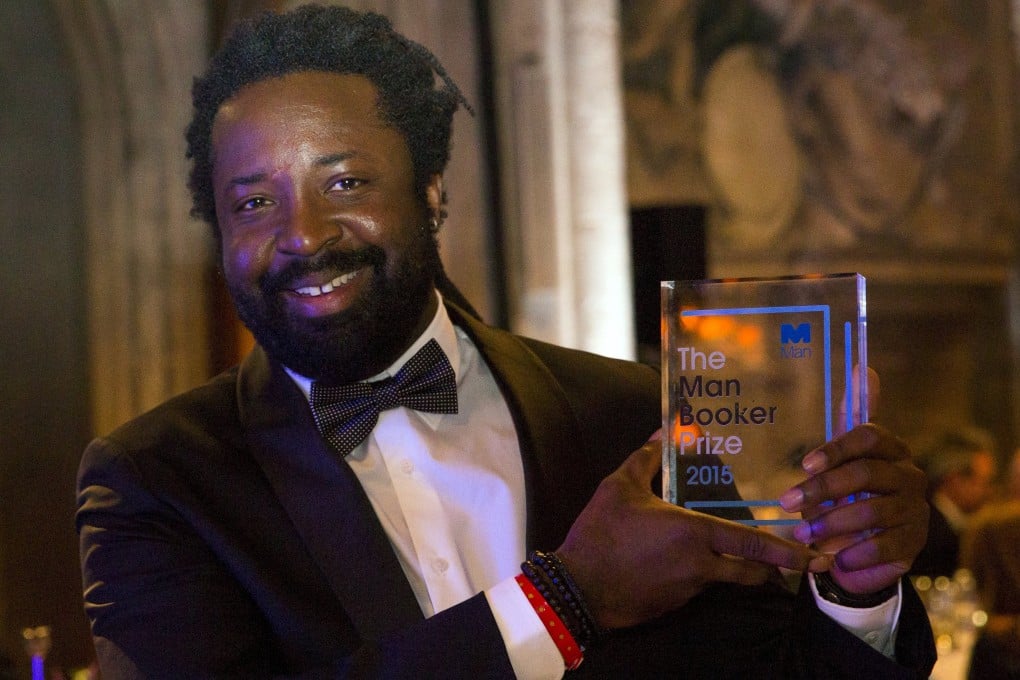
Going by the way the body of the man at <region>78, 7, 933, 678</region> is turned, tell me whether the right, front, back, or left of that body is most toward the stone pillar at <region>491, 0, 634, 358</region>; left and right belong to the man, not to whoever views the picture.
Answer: back

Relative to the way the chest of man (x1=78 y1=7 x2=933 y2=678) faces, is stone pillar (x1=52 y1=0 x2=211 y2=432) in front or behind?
behind

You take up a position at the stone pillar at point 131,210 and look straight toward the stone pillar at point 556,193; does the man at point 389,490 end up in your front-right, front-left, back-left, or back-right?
front-right

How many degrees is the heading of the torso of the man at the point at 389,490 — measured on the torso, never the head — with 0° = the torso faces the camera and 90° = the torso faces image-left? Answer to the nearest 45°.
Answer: approximately 0°

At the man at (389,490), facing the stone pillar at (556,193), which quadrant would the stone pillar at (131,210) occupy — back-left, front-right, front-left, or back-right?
front-left

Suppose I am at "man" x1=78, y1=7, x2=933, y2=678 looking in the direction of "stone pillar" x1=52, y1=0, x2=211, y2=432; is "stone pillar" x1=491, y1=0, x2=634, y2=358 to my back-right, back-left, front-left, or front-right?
front-right
